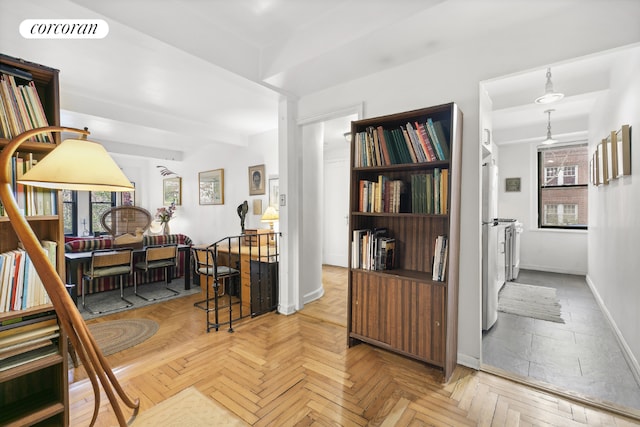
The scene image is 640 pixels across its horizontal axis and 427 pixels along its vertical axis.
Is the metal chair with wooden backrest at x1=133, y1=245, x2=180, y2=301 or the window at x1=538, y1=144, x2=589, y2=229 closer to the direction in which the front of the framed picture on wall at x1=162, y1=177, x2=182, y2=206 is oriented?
the metal chair with wooden backrest

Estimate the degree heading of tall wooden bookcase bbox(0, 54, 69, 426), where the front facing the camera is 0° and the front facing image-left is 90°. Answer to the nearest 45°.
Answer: approximately 315°

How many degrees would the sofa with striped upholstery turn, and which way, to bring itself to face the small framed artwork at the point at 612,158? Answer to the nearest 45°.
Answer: approximately 45° to its left

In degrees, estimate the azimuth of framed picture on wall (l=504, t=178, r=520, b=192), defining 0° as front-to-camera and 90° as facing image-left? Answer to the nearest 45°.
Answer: approximately 0°

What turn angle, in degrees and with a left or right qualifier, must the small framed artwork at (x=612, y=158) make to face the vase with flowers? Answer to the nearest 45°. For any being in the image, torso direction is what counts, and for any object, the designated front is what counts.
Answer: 0° — it already faces it

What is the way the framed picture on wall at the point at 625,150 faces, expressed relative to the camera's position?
facing to the left of the viewer

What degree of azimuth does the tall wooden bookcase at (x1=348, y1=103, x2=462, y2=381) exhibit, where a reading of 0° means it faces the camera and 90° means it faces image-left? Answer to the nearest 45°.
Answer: approximately 45°

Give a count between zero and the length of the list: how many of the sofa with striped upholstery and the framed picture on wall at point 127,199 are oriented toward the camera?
2

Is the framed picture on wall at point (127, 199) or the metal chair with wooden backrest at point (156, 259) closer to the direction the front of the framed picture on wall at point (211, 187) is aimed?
the metal chair with wooden backrest
